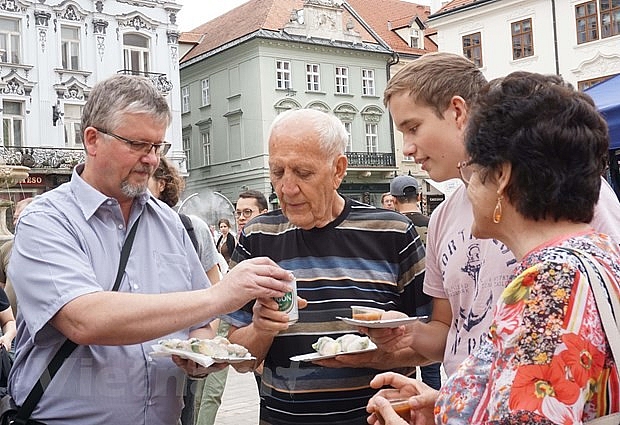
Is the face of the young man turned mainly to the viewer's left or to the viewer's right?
to the viewer's left

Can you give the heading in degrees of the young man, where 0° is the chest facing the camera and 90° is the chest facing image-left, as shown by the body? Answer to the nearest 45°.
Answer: approximately 45°

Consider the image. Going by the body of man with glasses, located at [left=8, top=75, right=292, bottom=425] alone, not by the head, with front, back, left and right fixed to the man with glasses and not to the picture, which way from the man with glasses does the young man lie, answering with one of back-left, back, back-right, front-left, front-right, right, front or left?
front-left

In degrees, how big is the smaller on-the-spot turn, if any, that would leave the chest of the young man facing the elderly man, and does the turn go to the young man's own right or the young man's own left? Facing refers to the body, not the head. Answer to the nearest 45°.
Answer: approximately 45° to the young man's own right

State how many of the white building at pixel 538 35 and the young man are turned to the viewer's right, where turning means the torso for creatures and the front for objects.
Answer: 0

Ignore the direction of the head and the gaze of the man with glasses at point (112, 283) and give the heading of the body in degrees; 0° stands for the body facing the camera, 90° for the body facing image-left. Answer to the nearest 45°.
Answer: approximately 315°

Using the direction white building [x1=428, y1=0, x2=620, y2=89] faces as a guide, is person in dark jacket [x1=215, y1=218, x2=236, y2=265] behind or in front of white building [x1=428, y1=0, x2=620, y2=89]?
in front

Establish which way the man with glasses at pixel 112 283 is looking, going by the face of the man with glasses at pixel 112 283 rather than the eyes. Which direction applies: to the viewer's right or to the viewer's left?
to the viewer's right

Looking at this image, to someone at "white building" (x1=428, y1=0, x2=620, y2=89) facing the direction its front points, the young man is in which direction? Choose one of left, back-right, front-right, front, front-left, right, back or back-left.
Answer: front-left

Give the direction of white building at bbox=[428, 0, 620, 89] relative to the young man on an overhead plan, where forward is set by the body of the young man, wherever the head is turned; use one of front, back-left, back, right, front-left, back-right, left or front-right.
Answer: back-right

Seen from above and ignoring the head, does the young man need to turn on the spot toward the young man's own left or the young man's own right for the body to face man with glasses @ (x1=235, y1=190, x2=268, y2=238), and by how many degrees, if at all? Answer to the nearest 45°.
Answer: approximately 90° to the young man's own right

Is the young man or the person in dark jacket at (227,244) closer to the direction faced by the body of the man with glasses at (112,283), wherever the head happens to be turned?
the young man

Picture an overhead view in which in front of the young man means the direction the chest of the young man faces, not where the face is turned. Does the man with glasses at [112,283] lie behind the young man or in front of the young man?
in front

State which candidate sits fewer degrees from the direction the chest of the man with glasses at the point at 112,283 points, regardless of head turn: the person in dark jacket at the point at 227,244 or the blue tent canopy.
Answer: the blue tent canopy

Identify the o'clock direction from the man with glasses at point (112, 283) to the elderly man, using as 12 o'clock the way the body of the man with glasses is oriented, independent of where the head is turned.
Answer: The elderly man is roughly at 10 o'clock from the man with glasses.
